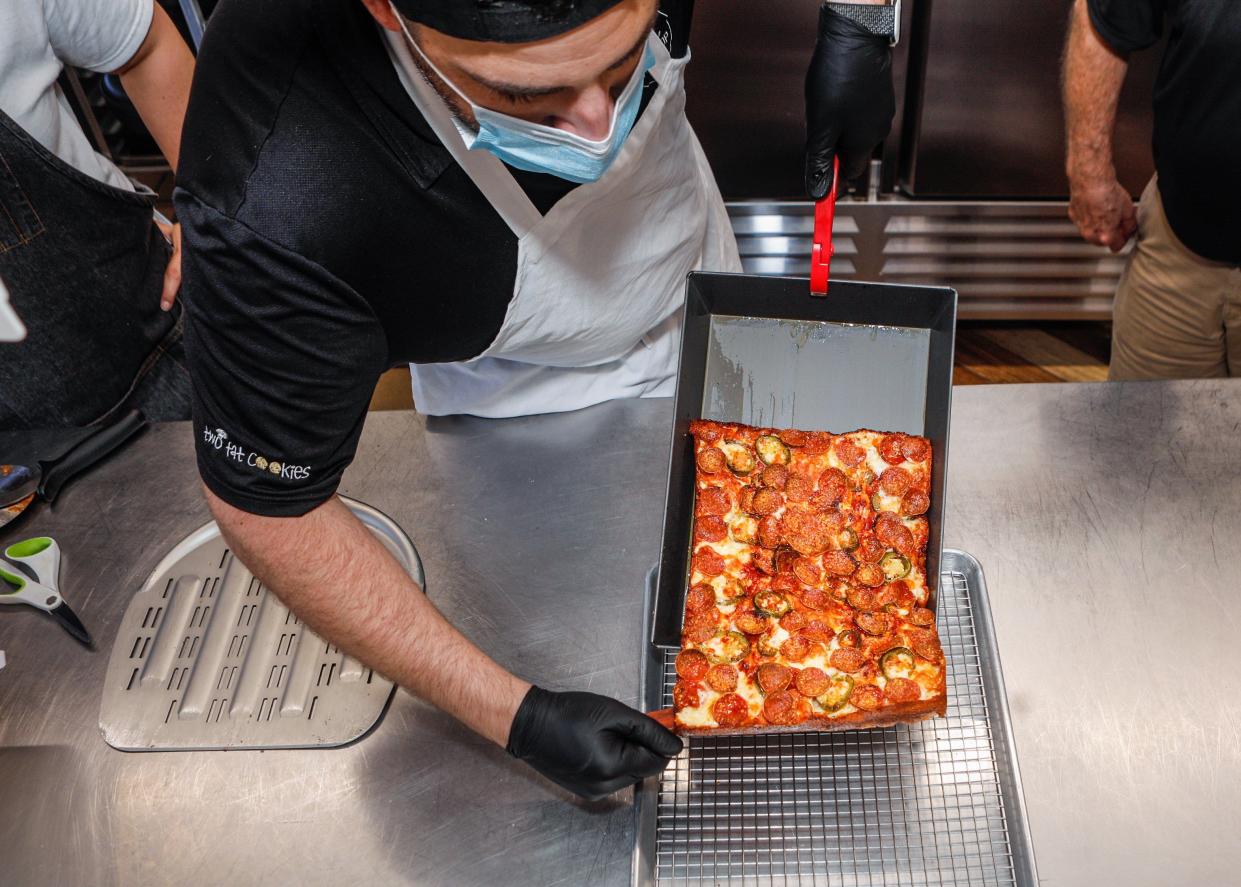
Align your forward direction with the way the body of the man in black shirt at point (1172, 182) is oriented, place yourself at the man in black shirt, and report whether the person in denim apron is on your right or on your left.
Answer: on your right

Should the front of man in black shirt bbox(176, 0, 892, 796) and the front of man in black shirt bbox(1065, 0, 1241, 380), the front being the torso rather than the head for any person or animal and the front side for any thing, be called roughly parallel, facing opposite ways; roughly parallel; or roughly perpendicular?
roughly parallel

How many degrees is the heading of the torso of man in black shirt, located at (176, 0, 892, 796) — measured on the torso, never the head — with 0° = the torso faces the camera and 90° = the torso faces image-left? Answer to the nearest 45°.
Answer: approximately 315°

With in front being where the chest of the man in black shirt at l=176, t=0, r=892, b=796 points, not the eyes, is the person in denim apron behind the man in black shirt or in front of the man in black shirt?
behind
